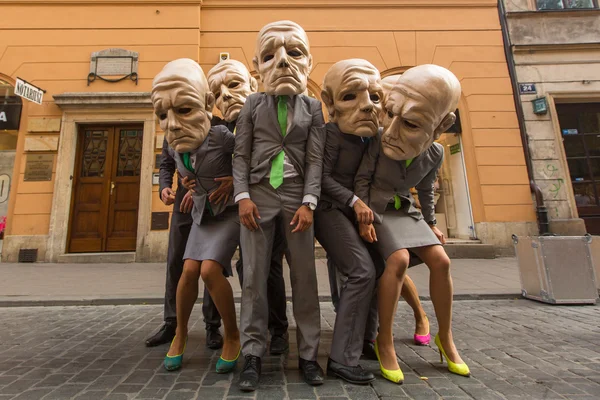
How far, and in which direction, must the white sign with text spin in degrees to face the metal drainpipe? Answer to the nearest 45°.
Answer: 0° — it already faces it

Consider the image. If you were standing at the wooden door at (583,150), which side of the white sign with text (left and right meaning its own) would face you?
front
